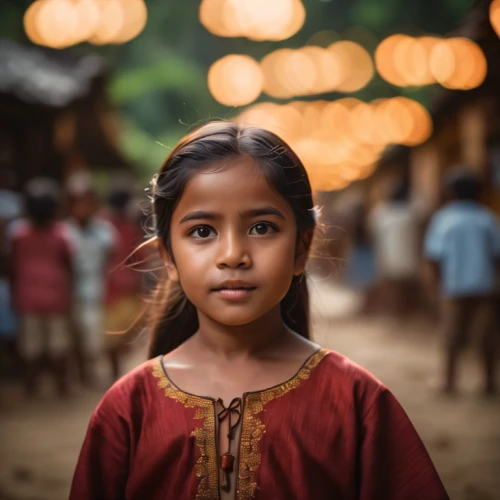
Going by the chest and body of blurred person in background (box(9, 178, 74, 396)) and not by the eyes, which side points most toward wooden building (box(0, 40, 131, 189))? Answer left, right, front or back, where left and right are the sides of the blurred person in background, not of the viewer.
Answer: front

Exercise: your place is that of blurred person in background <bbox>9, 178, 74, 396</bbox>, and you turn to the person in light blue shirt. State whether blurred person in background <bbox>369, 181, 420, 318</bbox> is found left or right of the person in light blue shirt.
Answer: left

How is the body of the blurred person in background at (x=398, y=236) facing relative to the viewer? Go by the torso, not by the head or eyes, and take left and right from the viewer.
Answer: facing away from the viewer

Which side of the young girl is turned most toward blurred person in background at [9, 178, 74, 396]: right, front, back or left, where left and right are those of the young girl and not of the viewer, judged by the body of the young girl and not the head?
back

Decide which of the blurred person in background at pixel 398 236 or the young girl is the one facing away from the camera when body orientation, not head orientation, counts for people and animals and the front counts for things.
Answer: the blurred person in background

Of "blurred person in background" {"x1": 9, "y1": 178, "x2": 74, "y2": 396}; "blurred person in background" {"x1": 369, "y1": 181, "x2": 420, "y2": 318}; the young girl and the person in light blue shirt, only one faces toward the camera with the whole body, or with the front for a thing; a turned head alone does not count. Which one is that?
the young girl

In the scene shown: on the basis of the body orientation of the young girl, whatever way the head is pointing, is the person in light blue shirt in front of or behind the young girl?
behind

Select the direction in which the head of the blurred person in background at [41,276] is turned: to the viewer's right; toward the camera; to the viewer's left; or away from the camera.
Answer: away from the camera

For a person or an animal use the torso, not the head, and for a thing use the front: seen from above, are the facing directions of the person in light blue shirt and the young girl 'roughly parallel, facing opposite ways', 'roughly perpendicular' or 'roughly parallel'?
roughly parallel, facing opposite ways

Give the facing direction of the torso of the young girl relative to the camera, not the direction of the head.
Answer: toward the camera
